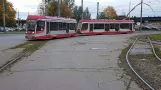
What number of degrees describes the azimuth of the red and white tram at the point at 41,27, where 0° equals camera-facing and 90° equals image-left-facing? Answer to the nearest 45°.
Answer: approximately 45°
